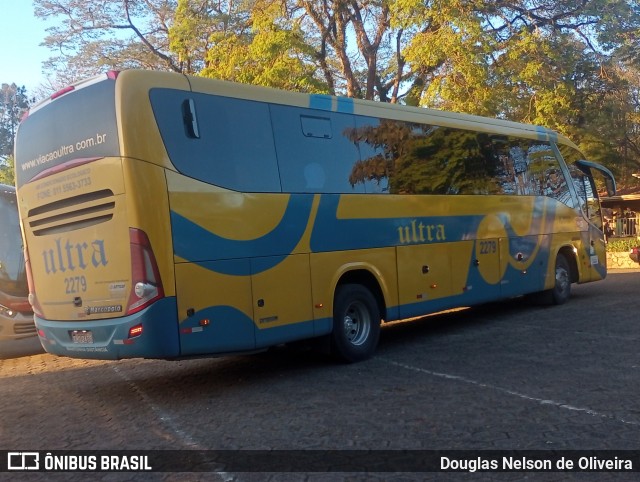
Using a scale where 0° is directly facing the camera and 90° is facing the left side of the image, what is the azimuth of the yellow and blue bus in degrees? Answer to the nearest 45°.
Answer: approximately 225°

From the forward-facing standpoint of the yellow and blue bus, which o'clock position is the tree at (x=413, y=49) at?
The tree is roughly at 11 o'clock from the yellow and blue bus.
